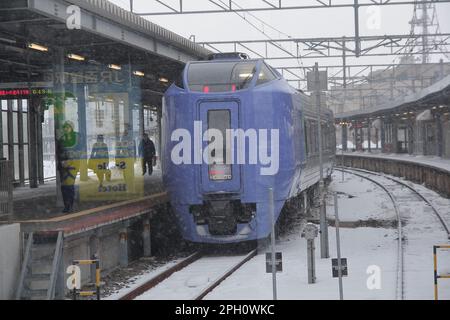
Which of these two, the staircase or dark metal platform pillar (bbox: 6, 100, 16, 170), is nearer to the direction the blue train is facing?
the staircase

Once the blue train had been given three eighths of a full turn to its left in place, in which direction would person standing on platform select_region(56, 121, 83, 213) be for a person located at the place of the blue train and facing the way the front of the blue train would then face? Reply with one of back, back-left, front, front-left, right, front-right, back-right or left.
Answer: back-left

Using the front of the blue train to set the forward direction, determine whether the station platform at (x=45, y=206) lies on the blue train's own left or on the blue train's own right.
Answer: on the blue train's own right

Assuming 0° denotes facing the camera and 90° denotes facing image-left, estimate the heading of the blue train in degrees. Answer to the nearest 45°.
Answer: approximately 0°

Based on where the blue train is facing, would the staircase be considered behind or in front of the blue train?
in front

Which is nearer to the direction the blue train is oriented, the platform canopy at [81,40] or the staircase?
the staircase

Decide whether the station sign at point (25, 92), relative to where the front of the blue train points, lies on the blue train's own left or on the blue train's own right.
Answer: on the blue train's own right

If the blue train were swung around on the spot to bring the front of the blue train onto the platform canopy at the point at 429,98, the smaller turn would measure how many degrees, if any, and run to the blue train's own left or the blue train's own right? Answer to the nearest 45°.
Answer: approximately 135° to the blue train's own left

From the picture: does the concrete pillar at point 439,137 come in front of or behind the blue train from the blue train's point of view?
behind
